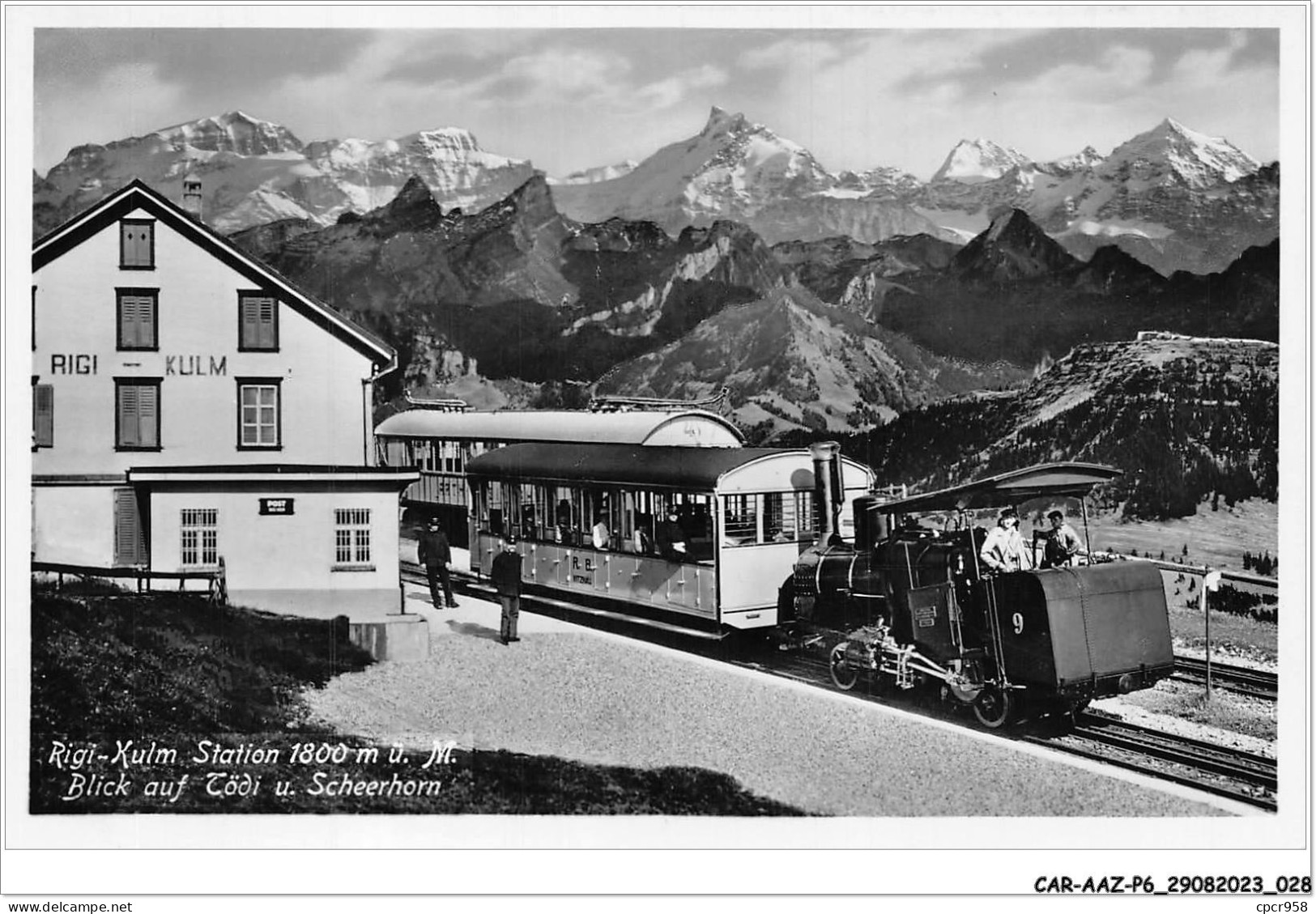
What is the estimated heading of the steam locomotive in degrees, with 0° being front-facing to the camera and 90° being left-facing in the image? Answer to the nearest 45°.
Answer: approximately 135°

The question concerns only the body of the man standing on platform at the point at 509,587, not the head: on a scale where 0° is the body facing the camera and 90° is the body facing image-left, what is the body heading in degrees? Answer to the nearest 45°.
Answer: approximately 315°

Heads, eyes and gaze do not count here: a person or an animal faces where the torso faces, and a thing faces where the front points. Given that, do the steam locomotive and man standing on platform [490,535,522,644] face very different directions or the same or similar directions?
very different directions

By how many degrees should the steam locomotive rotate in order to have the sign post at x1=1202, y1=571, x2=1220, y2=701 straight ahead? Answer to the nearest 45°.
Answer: approximately 90° to its right
